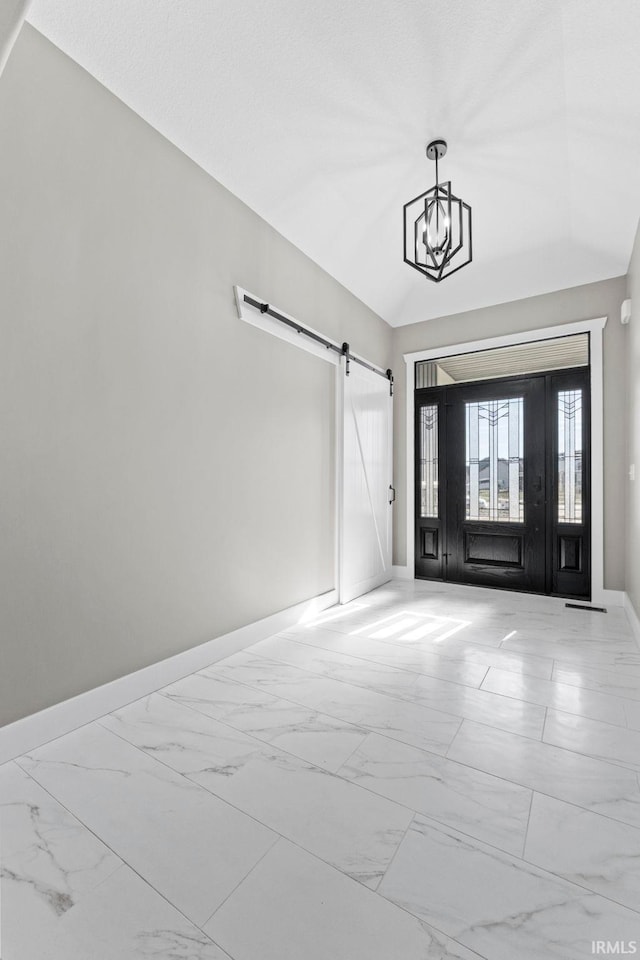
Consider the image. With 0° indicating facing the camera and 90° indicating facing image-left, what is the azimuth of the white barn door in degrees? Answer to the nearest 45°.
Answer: approximately 315°

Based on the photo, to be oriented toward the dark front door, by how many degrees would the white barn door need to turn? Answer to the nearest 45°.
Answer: approximately 45° to its left
